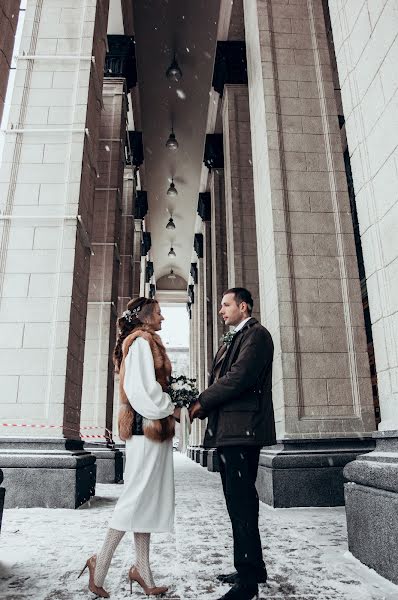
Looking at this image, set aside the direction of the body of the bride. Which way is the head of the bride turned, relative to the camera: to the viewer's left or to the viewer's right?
to the viewer's right

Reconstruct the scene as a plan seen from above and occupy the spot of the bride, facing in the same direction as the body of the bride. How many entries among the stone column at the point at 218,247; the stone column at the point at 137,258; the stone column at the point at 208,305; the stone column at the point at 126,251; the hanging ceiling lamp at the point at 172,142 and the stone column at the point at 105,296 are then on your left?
6

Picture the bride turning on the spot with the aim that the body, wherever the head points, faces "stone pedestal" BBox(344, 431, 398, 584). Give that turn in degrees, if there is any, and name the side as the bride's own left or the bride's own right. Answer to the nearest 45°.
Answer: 0° — they already face it

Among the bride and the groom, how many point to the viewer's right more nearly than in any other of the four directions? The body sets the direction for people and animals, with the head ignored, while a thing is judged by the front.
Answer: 1

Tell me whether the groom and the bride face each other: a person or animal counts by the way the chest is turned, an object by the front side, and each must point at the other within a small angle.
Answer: yes

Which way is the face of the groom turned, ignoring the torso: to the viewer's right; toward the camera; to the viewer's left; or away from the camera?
to the viewer's left

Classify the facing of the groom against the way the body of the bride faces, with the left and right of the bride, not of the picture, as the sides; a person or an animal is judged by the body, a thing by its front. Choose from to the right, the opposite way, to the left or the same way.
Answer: the opposite way

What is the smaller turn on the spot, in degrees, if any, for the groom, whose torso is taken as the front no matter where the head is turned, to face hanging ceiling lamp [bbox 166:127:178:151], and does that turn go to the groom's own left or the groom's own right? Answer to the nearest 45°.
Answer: approximately 90° to the groom's own right

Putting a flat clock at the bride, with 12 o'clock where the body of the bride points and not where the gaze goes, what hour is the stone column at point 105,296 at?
The stone column is roughly at 9 o'clock from the bride.

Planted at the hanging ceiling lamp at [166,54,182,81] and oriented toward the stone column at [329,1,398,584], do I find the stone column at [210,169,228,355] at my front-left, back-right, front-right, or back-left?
back-left

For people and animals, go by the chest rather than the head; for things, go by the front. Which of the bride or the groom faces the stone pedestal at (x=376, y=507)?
the bride

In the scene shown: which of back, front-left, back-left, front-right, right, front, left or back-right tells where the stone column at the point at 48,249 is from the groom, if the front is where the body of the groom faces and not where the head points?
front-right

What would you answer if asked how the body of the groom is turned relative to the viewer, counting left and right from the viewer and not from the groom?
facing to the left of the viewer

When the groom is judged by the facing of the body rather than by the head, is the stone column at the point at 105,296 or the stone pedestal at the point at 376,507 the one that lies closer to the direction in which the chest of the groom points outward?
the stone column

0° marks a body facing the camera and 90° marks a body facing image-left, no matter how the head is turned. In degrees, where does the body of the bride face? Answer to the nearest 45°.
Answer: approximately 270°
